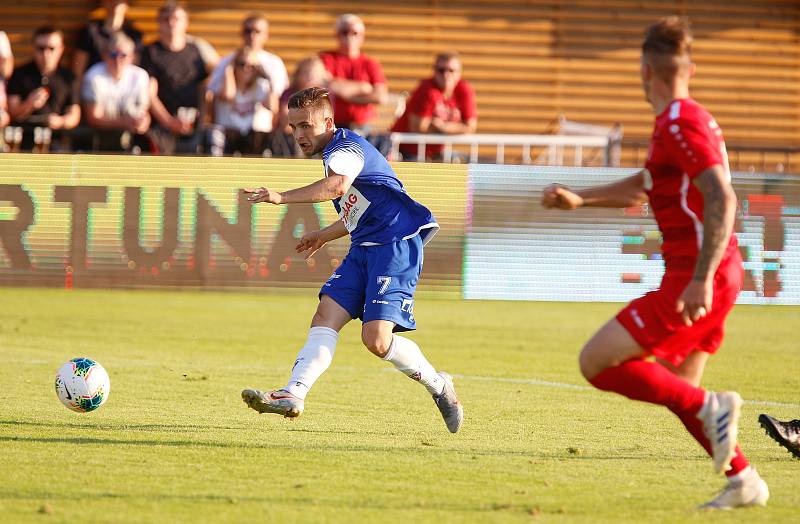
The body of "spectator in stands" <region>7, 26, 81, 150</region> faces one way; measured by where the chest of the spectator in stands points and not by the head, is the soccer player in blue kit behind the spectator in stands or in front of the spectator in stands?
in front

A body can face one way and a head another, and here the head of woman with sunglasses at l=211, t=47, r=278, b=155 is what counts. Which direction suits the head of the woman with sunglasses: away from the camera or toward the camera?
toward the camera

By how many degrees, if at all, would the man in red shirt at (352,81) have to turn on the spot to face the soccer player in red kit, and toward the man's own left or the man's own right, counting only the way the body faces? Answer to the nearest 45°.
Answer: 0° — they already face them

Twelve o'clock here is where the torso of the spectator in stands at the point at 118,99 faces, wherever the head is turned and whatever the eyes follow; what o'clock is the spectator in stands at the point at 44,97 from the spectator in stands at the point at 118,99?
the spectator in stands at the point at 44,97 is roughly at 4 o'clock from the spectator in stands at the point at 118,99.

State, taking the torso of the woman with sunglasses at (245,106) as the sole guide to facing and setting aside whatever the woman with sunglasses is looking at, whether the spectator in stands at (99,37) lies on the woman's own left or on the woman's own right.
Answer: on the woman's own right

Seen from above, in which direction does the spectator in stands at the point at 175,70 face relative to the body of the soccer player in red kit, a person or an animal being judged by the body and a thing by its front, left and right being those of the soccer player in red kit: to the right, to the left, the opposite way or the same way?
to the left

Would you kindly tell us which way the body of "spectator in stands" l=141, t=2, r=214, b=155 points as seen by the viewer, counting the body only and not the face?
toward the camera

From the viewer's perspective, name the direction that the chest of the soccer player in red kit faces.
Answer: to the viewer's left

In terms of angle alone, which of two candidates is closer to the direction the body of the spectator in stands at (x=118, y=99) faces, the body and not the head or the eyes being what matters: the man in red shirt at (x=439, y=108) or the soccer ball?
the soccer ball

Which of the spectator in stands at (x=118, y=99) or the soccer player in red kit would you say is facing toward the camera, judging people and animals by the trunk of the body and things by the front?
the spectator in stands

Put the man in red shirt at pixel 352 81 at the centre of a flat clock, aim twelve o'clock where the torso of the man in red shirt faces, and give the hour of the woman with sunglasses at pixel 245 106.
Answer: The woman with sunglasses is roughly at 3 o'clock from the man in red shirt.

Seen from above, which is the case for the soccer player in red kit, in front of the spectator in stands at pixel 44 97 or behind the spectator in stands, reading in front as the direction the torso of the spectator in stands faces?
in front

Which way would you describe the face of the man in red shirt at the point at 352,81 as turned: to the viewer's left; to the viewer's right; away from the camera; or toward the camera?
toward the camera

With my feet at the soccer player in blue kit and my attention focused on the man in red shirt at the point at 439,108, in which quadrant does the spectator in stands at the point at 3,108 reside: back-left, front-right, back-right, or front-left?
front-left

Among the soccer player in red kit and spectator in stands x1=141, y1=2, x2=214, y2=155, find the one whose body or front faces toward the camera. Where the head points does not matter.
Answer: the spectator in stands

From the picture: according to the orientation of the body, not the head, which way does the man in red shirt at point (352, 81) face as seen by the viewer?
toward the camera

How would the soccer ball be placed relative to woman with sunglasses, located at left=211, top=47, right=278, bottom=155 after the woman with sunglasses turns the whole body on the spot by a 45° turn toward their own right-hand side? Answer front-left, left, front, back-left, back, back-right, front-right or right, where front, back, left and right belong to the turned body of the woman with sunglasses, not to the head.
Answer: front-left
